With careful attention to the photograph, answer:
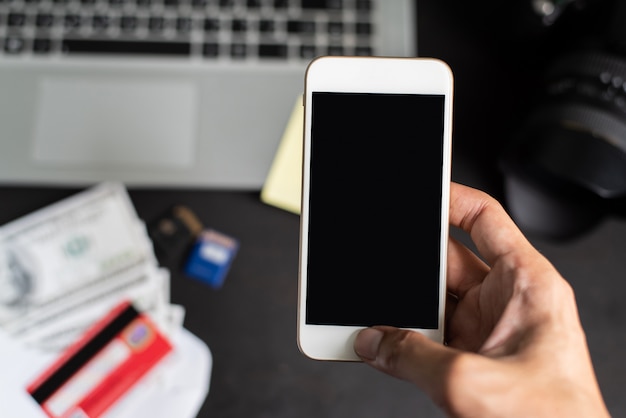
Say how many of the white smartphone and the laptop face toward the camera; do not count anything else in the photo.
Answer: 2

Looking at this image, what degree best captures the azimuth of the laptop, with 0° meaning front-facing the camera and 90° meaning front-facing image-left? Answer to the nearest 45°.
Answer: approximately 0°
